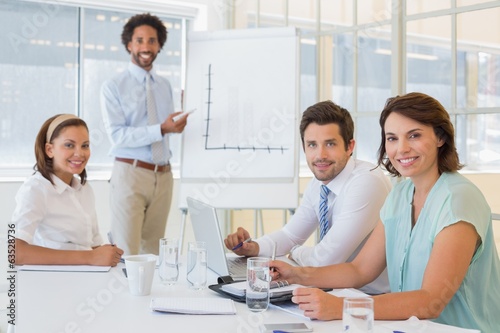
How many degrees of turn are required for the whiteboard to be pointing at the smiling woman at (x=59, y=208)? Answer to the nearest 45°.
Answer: approximately 45° to its right

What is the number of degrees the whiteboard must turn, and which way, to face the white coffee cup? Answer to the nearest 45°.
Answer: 0° — it already faces it

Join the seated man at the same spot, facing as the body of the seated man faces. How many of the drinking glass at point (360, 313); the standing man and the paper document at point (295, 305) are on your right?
1

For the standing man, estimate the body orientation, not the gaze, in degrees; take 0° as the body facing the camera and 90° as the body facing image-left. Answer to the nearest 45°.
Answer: approximately 315°

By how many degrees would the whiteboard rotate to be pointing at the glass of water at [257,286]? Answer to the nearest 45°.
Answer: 0° — it already faces it

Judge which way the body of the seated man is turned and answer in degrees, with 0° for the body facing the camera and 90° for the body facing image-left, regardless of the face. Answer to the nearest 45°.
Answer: approximately 45°

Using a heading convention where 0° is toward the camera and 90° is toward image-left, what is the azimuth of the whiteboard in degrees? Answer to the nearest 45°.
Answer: approximately 0°
